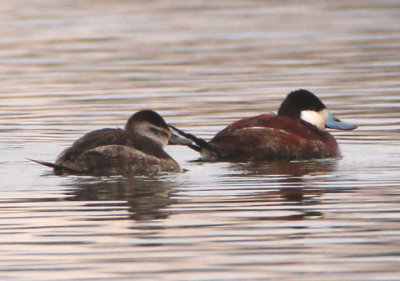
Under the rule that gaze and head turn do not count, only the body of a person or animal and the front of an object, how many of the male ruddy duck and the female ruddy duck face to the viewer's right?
2

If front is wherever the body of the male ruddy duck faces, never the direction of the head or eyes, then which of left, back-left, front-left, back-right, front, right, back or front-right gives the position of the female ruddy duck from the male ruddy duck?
back-right

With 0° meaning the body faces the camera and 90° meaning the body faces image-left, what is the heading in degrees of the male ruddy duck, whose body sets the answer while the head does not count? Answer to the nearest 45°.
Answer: approximately 270°

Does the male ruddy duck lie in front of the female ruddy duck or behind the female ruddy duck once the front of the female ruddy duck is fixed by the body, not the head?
in front

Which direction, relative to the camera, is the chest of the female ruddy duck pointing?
to the viewer's right
